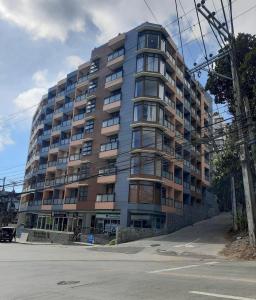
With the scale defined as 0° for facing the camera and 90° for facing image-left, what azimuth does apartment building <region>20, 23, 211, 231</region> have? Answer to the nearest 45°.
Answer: approximately 45°

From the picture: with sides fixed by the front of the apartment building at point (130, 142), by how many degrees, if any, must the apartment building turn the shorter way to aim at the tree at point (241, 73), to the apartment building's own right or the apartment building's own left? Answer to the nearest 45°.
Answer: approximately 90° to the apartment building's own left
